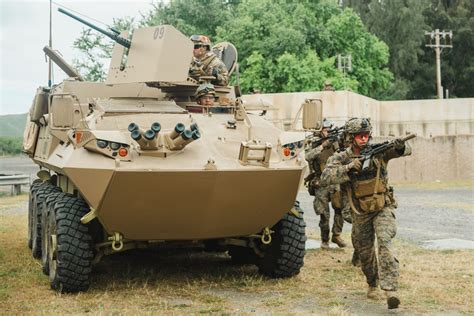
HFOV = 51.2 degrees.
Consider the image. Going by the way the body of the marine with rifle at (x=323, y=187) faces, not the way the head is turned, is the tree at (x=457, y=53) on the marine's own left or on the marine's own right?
on the marine's own left

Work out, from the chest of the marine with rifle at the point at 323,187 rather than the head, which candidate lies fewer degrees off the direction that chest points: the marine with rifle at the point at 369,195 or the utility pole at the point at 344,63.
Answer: the marine with rifle

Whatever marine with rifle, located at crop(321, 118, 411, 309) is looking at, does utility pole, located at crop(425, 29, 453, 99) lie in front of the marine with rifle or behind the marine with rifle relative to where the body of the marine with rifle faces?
behind

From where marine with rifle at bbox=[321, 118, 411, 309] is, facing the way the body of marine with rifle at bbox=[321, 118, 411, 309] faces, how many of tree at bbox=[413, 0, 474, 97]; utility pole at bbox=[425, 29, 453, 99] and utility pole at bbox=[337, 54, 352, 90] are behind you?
3

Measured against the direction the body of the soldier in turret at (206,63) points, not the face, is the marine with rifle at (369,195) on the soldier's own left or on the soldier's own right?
on the soldier's own left

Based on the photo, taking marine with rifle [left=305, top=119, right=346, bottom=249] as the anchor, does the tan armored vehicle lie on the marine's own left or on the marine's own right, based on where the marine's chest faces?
on the marine's own right
